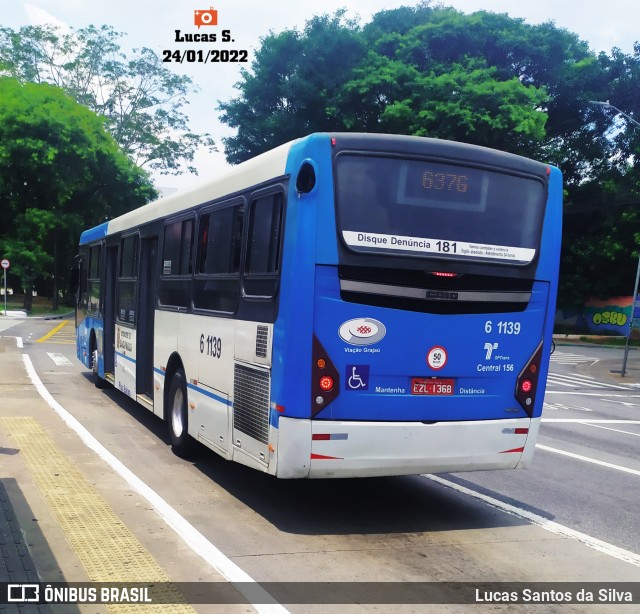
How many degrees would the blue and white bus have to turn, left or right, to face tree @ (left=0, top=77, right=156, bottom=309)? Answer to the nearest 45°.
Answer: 0° — it already faces it

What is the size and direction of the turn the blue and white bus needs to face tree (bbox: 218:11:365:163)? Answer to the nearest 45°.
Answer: approximately 45° to its right

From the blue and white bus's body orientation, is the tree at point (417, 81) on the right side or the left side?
on its right

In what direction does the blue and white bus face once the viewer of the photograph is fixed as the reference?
facing away from the viewer and to the left of the viewer
